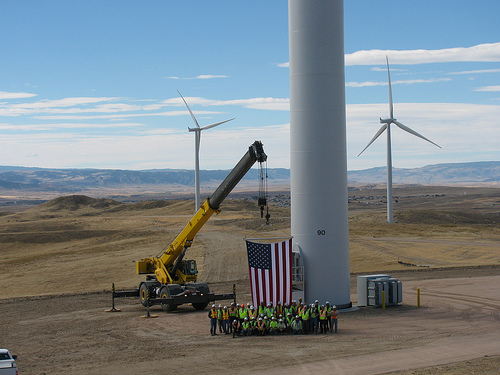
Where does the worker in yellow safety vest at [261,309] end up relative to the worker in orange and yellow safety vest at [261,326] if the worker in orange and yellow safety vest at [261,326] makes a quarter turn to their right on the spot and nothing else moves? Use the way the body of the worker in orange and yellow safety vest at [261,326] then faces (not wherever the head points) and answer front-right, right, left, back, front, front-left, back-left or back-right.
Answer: right

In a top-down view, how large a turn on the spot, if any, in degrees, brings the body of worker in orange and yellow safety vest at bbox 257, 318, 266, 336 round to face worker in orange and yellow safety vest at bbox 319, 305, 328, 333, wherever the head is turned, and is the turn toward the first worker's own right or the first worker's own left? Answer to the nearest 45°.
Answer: approximately 90° to the first worker's own left

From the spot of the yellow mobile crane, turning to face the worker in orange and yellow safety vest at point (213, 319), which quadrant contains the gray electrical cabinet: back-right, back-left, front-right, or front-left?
front-left

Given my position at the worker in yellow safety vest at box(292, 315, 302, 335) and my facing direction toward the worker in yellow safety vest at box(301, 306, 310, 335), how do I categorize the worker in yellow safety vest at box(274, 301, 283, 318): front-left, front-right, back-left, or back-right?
back-left

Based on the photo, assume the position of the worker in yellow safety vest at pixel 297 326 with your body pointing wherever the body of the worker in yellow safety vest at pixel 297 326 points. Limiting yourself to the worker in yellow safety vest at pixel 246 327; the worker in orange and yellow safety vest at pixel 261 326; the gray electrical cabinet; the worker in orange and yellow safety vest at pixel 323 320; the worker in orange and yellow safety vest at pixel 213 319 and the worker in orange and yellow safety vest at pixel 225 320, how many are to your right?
4

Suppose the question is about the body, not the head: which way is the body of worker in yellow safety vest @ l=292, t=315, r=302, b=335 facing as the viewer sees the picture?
toward the camera

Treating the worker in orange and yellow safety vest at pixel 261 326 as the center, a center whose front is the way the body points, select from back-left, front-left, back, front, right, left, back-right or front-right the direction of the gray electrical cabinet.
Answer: back-left

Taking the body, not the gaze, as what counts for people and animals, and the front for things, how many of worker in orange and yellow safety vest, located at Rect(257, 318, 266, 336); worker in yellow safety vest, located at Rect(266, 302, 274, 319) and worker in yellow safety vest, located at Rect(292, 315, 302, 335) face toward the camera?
3

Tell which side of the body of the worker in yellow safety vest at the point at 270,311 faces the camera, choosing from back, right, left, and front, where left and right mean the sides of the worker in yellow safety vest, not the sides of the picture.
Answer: front

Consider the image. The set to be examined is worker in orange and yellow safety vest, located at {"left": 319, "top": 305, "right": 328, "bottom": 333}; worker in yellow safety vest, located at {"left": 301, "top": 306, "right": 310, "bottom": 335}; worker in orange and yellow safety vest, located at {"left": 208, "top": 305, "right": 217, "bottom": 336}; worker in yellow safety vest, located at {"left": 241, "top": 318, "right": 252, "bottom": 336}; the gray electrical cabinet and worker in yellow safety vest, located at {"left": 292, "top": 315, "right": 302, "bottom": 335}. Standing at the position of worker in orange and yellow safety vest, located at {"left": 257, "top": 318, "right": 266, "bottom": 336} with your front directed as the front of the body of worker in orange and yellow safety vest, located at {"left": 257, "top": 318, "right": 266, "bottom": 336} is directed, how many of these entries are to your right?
2

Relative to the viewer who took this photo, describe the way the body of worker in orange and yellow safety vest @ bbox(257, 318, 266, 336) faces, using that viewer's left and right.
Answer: facing the viewer

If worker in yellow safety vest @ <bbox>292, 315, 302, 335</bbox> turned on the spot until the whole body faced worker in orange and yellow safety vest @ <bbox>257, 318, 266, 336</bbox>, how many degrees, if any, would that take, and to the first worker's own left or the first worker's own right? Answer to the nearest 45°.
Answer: approximately 90° to the first worker's own right

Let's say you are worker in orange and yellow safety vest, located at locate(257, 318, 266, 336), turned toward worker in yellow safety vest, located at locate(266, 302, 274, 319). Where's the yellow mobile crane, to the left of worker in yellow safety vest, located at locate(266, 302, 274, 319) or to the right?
left

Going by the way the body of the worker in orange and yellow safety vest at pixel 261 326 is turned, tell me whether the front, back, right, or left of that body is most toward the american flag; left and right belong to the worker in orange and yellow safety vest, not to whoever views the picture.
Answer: back
